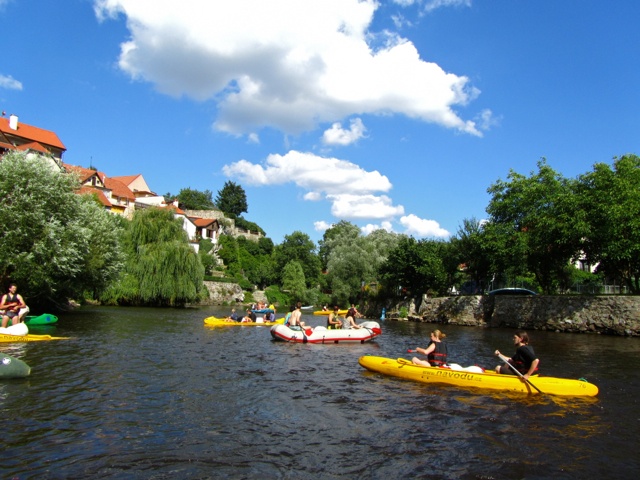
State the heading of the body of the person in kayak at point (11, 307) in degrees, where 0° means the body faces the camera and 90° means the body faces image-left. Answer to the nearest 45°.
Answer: approximately 0°

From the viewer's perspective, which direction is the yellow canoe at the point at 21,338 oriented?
to the viewer's right

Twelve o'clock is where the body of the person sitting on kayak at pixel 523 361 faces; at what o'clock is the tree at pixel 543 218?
The tree is roughly at 3 o'clock from the person sitting on kayak.

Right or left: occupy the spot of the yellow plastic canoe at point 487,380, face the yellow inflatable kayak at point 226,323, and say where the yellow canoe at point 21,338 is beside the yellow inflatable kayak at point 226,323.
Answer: left

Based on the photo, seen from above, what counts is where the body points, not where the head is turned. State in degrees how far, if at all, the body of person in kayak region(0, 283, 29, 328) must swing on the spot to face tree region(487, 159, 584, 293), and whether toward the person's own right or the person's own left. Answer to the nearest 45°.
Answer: approximately 90° to the person's own left

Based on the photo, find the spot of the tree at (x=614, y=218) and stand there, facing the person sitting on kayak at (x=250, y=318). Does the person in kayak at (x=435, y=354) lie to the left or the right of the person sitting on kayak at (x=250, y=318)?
left

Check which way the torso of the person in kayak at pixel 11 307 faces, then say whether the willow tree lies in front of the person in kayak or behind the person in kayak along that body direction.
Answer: behind

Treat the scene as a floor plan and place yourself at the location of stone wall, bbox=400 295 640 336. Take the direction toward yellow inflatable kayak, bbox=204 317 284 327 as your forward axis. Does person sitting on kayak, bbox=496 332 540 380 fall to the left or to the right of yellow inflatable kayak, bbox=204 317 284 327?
left

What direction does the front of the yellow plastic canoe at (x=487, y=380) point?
to the viewer's left

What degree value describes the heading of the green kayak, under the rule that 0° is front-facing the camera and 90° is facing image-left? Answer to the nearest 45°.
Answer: approximately 270°
